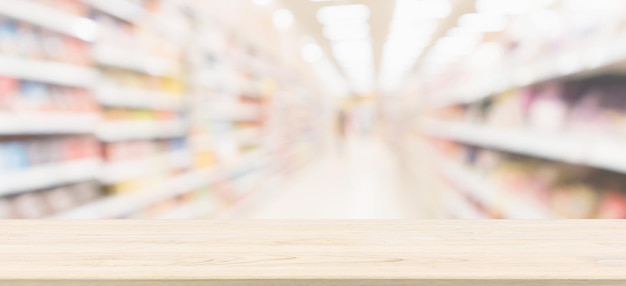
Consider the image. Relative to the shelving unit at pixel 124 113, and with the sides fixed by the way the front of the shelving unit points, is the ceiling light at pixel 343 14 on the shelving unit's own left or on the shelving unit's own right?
on the shelving unit's own left

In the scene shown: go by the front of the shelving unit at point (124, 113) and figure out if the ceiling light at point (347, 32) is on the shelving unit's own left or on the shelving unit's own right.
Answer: on the shelving unit's own left

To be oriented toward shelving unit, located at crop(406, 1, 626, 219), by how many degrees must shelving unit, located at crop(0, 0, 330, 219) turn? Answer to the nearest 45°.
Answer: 0° — it already faces it

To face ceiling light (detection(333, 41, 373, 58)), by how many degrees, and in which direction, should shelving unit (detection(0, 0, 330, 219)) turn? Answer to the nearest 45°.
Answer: approximately 90° to its left

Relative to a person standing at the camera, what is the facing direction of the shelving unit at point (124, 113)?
facing the viewer and to the right of the viewer

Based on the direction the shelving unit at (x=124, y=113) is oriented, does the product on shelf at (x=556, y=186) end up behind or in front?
in front

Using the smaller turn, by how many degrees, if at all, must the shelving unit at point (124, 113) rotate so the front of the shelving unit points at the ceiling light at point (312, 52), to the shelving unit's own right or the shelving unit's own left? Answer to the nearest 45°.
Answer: approximately 90° to the shelving unit's own left
